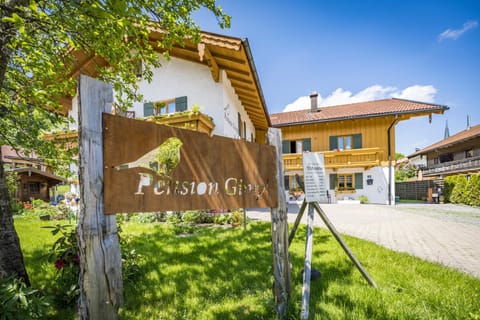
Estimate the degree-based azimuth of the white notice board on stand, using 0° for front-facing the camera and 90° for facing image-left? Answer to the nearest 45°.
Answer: approximately 0°

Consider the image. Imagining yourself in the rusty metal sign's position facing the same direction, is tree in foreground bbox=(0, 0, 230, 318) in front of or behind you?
behind

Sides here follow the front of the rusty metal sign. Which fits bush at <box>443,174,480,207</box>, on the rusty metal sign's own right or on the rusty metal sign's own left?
on the rusty metal sign's own left

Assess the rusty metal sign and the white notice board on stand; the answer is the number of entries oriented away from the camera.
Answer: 0

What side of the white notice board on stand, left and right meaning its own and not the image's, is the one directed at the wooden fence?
back
